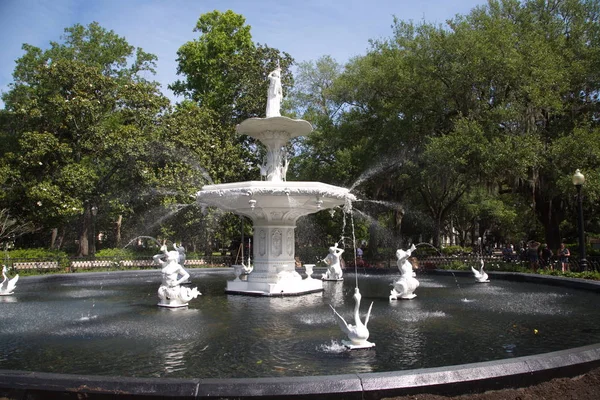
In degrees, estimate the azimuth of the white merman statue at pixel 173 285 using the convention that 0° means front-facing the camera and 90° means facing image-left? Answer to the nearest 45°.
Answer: approximately 45°

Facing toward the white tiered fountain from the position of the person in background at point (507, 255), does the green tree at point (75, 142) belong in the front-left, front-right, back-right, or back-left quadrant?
front-right

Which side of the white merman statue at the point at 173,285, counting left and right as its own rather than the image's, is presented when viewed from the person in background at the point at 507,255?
back

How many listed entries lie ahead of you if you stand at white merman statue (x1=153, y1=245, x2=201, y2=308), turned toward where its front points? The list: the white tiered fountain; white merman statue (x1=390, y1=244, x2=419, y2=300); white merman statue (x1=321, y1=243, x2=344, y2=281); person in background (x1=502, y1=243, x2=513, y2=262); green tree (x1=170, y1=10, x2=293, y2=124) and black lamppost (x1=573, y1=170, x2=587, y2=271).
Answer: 0

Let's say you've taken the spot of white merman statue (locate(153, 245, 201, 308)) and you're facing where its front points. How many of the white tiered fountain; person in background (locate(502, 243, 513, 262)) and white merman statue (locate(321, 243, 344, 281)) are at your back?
3

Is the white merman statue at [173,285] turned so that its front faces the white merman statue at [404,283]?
no

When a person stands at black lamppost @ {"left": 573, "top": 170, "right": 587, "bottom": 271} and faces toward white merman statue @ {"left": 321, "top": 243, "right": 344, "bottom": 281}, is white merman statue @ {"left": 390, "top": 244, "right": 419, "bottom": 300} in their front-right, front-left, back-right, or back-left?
front-left

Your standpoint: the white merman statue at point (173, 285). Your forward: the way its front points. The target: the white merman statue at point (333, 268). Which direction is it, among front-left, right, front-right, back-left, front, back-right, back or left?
back

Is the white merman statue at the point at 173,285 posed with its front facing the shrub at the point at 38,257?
no

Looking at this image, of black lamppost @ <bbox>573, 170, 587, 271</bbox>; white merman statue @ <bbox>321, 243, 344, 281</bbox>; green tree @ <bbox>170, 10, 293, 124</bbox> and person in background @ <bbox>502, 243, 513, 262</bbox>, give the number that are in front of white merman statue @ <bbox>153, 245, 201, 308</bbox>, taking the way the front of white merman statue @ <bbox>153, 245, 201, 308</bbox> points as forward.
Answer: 0

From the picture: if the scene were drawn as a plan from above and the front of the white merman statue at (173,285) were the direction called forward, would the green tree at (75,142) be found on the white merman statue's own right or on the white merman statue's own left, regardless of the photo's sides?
on the white merman statue's own right

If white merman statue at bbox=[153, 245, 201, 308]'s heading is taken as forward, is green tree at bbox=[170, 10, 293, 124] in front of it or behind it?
behind

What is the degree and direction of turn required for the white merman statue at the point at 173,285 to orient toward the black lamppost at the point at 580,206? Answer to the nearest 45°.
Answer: approximately 135° to its left

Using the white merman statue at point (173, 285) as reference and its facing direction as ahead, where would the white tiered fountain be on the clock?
The white tiered fountain is roughly at 6 o'clock from the white merman statue.

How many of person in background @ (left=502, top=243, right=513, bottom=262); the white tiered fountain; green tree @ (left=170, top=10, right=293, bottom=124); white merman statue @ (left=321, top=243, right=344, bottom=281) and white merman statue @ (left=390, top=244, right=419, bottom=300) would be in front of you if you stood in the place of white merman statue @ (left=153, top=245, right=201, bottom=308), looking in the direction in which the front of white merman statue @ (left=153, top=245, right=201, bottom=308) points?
0
